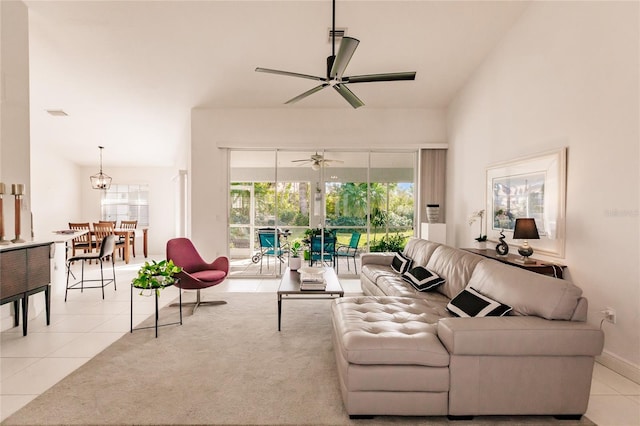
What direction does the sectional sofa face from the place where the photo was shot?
facing to the left of the viewer

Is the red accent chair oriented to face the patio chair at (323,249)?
no

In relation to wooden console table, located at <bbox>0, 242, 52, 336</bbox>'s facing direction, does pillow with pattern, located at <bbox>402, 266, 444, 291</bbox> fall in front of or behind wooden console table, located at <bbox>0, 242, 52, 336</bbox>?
in front

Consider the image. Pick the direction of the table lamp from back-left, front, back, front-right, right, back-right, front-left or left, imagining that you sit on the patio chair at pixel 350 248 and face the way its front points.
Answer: left

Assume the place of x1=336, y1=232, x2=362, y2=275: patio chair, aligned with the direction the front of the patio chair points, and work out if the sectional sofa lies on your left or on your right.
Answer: on your left

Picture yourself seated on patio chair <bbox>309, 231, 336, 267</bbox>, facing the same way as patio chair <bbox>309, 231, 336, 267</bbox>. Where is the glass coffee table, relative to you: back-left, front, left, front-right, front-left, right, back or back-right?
front

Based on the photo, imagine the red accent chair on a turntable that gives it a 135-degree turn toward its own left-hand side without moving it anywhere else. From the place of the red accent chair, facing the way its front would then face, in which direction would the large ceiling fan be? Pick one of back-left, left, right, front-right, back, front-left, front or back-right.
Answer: back-right

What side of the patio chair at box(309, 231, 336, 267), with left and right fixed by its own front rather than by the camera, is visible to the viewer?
front

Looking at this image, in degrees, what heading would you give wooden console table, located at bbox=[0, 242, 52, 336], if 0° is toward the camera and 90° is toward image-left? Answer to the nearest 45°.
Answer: approximately 315°

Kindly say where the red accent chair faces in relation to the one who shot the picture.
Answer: facing the viewer and to the right of the viewer

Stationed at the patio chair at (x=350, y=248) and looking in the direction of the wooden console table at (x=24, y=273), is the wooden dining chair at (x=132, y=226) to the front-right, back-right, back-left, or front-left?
front-right

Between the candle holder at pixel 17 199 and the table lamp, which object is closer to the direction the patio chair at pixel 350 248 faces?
the candle holder

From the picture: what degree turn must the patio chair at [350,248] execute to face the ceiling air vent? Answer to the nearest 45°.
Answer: approximately 45° to its right

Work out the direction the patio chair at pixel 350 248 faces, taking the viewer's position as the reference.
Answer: facing the viewer and to the left of the viewer

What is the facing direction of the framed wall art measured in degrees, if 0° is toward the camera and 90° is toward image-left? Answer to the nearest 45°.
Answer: approximately 45°
